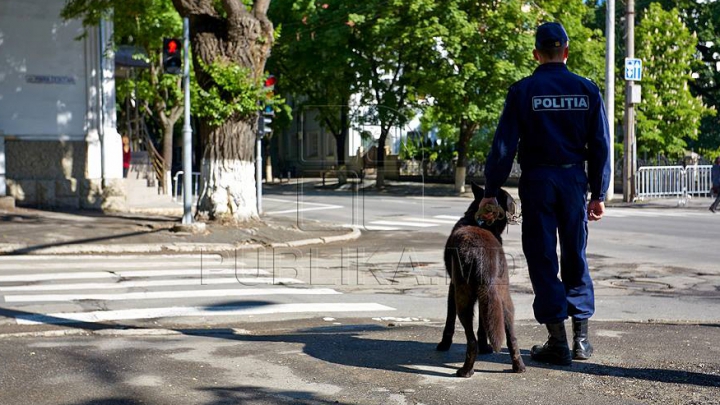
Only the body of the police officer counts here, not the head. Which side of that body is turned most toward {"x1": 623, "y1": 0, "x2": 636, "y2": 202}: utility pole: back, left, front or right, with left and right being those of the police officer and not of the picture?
front

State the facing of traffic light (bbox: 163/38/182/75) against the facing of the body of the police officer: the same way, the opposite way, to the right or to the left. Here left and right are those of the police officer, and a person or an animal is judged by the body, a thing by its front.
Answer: the opposite way

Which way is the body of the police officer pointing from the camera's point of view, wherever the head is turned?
away from the camera

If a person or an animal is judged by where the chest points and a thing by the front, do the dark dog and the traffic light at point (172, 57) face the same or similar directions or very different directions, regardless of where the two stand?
very different directions

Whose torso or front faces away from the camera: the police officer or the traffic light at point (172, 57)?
the police officer

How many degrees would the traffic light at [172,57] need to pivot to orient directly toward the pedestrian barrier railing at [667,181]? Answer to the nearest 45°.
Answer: approximately 135° to its left

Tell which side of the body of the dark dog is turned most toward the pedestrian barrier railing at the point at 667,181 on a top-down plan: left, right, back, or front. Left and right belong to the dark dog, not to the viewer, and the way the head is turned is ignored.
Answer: front

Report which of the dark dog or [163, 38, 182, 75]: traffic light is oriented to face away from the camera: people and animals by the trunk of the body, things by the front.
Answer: the dark dog

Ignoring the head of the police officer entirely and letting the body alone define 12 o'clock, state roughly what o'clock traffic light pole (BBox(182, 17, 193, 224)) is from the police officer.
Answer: The traffic light pole is roughly at 11 o'clock from the police officer.

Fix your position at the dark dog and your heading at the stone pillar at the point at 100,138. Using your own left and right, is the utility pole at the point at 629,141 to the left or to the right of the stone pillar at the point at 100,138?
right

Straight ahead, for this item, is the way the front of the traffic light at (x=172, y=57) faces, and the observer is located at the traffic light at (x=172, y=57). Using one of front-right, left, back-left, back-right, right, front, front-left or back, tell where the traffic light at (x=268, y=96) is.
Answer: back-left

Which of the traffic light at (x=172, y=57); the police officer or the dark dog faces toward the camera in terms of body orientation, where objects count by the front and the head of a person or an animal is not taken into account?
the traffic light

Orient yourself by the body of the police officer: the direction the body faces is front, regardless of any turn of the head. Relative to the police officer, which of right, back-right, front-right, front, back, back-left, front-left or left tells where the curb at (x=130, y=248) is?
front-left

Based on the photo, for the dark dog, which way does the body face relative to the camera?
away from the camera

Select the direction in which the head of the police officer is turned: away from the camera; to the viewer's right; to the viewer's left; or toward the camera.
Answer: away from the camera
